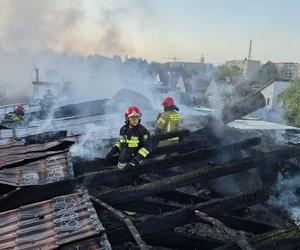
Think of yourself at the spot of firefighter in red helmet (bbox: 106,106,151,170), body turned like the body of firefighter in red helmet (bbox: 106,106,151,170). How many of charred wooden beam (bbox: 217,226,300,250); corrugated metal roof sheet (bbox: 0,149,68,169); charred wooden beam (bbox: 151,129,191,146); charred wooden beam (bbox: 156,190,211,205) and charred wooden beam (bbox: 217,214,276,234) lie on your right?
1

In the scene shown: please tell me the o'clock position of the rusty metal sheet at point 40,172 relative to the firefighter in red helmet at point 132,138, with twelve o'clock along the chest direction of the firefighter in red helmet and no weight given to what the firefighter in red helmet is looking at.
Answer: The rusty metal sheet is roughly at 2 o'clock from the firefighter in red helmet.

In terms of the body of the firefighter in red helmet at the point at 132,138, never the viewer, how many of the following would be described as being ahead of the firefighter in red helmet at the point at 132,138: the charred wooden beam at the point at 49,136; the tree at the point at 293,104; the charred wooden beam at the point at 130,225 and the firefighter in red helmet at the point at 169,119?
1

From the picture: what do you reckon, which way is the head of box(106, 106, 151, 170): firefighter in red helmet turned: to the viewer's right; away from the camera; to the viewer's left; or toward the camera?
toward the camera

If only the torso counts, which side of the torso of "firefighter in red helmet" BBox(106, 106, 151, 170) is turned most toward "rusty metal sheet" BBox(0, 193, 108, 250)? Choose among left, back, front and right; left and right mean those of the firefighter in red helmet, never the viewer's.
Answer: front

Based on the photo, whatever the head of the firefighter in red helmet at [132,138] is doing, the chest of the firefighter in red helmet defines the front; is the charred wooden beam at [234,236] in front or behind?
in front

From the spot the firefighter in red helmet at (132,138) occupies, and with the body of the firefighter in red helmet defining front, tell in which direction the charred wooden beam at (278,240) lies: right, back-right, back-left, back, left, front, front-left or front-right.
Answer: front-left

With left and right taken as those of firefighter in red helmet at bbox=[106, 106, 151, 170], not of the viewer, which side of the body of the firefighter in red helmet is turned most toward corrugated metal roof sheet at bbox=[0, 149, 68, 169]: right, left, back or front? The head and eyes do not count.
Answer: right

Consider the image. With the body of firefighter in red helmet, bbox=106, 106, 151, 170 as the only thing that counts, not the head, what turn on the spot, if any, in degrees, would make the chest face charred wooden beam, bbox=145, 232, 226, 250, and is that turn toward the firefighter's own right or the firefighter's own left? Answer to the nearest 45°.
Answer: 0° — they already face it

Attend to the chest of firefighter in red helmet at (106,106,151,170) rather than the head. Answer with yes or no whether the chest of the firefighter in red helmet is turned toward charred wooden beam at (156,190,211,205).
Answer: no

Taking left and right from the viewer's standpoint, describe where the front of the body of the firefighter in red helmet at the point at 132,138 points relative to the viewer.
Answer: facing the viewer

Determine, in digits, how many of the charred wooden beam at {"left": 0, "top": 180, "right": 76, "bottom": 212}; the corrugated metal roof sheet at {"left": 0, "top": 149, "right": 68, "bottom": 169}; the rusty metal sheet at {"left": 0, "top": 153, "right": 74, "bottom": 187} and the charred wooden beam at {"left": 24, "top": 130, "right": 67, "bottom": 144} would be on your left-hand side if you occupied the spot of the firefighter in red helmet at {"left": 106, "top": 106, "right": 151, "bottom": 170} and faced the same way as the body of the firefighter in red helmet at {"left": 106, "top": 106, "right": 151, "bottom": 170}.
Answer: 0

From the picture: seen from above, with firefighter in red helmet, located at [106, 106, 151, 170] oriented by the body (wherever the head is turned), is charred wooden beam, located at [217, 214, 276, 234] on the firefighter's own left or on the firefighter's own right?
on the firefighter's own left

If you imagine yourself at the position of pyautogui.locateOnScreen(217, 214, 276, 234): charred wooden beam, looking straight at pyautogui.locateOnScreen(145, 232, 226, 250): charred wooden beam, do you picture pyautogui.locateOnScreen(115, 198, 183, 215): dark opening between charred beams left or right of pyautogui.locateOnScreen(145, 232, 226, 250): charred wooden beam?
right

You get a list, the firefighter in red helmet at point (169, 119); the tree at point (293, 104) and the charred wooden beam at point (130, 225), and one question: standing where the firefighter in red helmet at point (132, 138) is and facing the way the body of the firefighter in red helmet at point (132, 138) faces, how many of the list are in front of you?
1

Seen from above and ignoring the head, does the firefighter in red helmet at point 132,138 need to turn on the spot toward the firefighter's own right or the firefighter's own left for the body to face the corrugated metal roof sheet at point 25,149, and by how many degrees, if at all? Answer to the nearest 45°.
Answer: approximately 135° to the firefighter's own right

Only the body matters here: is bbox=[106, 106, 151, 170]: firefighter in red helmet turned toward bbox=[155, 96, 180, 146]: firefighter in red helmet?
no

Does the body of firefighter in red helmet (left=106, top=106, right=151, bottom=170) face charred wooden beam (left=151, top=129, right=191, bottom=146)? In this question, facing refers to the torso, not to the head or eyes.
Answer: no

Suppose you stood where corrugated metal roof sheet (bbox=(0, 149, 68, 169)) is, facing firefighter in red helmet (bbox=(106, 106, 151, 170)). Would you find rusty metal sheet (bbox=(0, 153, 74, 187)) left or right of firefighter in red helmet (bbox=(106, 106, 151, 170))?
right

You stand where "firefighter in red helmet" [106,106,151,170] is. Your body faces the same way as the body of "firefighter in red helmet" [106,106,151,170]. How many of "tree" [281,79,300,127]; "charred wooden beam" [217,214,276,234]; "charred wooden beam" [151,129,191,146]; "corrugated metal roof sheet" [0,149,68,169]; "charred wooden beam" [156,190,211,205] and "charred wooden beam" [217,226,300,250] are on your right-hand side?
1
